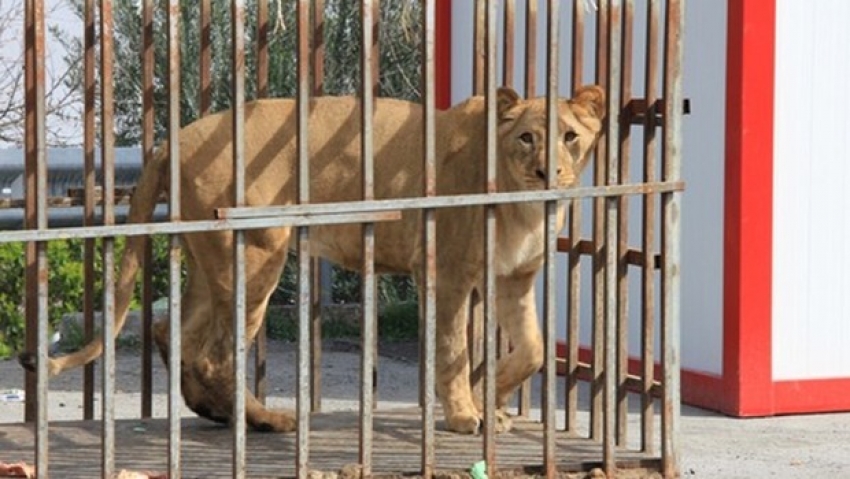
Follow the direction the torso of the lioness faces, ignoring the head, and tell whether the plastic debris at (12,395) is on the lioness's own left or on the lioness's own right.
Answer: on the lioness's own left

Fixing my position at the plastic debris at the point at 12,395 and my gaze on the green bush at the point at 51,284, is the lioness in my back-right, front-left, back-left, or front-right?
back-right

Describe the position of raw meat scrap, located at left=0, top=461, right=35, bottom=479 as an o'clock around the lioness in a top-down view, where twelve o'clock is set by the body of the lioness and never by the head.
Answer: The raw meat scrap is roughly at 5 o'clock from the lioness.

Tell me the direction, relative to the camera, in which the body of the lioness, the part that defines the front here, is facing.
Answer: to the viewer's right

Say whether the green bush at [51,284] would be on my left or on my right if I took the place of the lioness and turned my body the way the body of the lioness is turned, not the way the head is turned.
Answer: on my left
